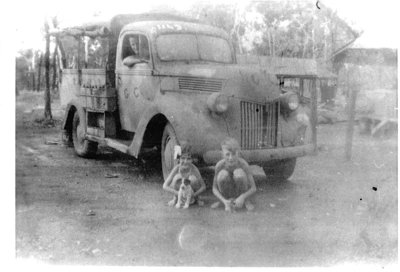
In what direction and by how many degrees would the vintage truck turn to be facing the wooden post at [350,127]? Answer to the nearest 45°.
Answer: approximately 90° to its left

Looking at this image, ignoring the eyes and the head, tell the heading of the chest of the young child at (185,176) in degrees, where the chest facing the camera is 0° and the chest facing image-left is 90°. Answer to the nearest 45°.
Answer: approximately 0°

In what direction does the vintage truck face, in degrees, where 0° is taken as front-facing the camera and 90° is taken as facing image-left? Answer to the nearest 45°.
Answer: approximately 315°

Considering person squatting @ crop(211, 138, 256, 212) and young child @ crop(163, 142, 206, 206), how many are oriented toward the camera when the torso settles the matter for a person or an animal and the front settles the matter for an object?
2

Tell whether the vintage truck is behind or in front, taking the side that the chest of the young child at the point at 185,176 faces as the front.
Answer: behind

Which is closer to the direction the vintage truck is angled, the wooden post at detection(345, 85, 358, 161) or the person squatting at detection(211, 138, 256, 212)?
the person squatting
